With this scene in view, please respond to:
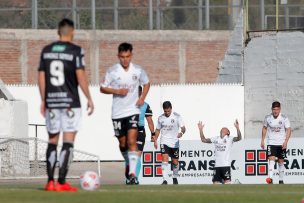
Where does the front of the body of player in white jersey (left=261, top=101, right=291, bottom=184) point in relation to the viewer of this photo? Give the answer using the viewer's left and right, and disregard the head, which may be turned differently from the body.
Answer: facing the viewer

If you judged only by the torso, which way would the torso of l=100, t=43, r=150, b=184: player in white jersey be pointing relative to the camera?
toward the camera

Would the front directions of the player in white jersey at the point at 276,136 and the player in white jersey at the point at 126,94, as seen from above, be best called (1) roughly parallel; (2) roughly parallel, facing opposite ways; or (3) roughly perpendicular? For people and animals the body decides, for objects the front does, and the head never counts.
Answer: roughly parallel

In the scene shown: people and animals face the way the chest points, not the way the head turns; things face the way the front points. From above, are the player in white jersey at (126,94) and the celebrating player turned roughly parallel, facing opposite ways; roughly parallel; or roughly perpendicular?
roughly parallel

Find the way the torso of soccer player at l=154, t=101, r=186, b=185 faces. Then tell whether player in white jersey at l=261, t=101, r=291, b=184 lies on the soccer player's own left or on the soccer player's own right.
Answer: on the soccer player's own left

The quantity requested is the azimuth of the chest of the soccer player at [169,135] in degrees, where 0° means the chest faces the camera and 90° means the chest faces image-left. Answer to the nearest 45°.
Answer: approximately 0°

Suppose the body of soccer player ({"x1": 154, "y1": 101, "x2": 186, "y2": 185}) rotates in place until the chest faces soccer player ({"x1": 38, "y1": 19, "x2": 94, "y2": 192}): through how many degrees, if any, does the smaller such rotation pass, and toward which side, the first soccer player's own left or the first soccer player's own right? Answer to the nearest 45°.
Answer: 0° — they already face them

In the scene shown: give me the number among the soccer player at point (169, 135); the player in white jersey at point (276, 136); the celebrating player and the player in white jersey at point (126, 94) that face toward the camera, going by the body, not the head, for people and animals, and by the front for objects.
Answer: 4

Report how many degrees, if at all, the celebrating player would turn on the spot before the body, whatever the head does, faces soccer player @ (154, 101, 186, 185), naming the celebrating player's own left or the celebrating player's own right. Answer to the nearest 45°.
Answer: approximately 90° to the celebrating player's own right

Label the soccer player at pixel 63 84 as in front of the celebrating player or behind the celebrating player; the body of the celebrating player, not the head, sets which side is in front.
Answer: in front

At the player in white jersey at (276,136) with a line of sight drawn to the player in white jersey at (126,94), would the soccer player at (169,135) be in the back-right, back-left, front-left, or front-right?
front-right

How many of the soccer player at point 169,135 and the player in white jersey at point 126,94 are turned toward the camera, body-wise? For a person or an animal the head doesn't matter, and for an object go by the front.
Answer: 2
